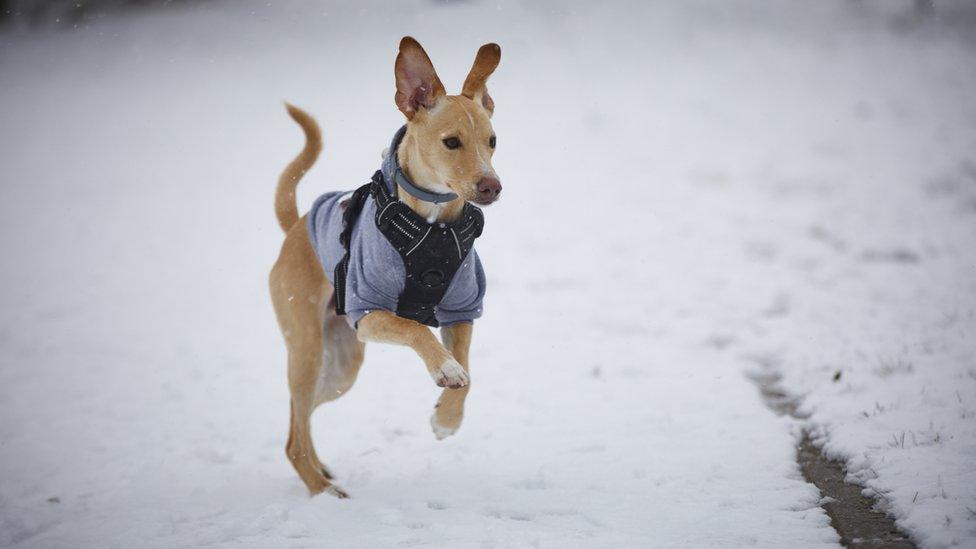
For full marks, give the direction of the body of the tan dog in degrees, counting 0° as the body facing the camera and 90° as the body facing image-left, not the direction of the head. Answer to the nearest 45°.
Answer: approximately 315°
